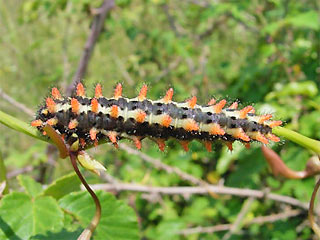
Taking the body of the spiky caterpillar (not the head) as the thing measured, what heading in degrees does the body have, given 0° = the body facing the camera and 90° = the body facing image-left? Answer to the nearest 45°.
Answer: approximately 90°

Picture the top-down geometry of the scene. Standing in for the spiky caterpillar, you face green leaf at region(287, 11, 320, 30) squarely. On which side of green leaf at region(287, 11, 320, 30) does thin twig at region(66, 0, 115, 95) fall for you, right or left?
left

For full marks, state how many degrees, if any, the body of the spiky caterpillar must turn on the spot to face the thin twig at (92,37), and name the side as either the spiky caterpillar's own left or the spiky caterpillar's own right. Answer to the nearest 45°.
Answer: approximately 90° to the spiky caterpillar's own right
